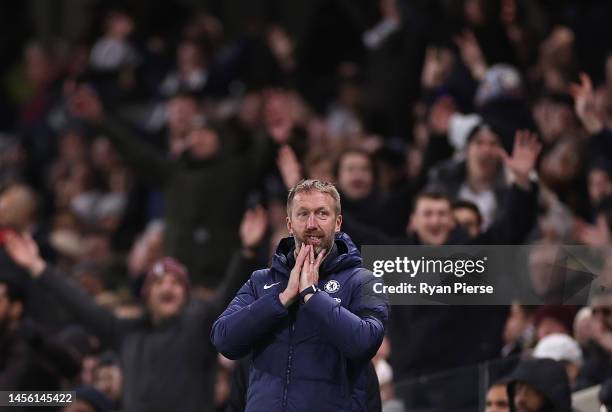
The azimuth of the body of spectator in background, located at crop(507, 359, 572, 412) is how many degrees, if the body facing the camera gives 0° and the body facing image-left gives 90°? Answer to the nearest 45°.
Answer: approximately 45°

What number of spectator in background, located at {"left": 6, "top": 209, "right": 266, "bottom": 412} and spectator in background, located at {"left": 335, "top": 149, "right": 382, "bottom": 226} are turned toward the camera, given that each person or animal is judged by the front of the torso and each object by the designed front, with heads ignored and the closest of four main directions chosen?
2

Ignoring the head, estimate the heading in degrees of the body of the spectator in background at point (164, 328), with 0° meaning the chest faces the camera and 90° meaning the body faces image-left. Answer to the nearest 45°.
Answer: approximately 0°

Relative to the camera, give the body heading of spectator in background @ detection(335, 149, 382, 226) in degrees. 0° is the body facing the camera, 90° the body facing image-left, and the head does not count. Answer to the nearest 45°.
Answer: approximately 0°

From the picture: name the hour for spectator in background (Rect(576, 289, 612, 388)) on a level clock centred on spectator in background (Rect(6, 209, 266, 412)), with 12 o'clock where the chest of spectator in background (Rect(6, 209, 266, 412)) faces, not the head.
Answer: spectator in background (Rect(576, 289, 612, 388)) is roughly at 10 o'clock from spectator in background (Rect(6, 209, 266, 412)).

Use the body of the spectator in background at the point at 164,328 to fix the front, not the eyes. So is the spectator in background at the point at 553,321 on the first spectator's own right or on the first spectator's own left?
on the first spectator's own left

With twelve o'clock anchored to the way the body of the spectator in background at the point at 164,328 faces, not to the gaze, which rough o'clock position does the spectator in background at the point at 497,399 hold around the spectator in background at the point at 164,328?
the spectator in background at the point at 497,399 is roughly at 10 o'clock from the spectator in background at the point at 164,328.

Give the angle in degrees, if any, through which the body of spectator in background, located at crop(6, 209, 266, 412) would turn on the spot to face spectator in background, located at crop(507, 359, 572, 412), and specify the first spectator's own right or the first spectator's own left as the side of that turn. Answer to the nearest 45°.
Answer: approximately 45° to the first spectator's own left
